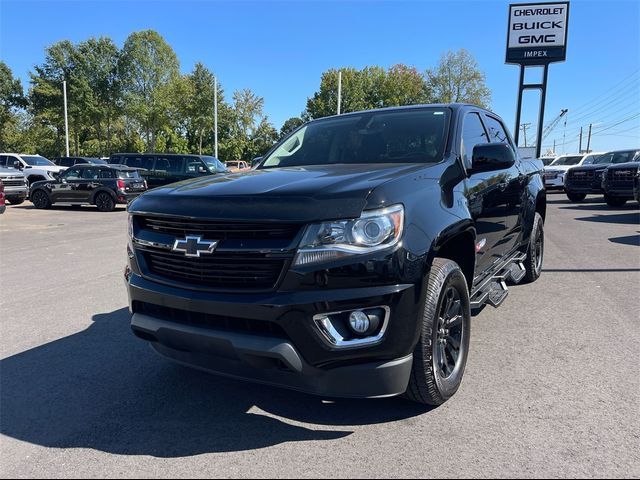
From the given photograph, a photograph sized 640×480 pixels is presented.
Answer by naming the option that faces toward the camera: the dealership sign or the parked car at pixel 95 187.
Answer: the dealership sign

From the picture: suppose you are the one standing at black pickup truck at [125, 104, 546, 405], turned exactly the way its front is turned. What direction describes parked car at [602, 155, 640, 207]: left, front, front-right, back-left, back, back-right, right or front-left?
back

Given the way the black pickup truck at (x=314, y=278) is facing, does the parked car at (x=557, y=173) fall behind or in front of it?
behind

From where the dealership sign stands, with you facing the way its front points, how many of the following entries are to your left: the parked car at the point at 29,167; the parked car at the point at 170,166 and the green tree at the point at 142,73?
0

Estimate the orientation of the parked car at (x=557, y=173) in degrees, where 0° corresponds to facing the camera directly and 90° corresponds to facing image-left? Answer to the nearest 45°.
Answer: approximately 45°

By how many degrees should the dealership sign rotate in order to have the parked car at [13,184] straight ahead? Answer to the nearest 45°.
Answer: approximately 45° to its right

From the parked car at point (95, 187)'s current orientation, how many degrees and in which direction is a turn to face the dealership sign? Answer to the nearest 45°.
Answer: approximately 135° to its right

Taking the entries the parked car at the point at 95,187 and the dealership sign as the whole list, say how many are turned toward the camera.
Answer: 1

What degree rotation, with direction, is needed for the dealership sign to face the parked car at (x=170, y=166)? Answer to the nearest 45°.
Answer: approximately 45° to its right

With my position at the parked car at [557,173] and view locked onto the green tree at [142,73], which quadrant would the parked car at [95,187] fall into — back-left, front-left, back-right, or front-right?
front-left

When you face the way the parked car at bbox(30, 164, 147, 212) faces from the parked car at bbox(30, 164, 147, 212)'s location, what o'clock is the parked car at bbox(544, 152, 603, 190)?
the parked car at bbox(544, 152, 603, 190) is roughly at 5 o'clock from the parked car at bbox(30, 164, 147, 212).

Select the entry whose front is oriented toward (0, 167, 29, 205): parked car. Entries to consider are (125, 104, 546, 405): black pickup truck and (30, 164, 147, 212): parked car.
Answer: (30, 164, 147, 212): parked car

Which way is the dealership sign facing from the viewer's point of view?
toward the camera

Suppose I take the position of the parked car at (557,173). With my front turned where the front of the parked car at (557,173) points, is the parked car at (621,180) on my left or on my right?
on my left
